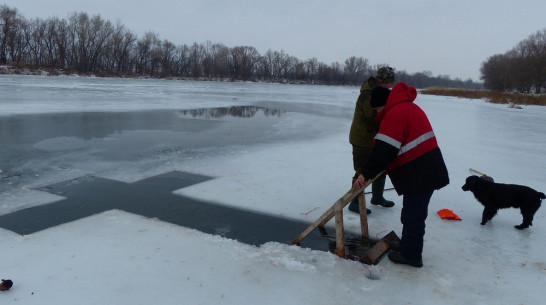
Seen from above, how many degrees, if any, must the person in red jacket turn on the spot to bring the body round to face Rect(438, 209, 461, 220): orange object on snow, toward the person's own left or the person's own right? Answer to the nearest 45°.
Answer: approximately 90° to the person's own right

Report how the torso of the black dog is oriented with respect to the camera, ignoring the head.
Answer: to the viewer's left

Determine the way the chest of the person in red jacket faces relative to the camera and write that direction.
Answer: to the viewer's left

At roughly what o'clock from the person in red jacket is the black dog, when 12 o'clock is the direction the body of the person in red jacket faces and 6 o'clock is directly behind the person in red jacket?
The black dog is roughly at 4 o'clock from the person in red jacket.

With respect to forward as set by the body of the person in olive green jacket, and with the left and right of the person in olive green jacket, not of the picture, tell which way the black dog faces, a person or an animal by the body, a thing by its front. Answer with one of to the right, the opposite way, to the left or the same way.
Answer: the opposite way

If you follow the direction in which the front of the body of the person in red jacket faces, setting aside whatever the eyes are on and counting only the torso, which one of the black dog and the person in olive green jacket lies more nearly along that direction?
the person in olive green jacket
